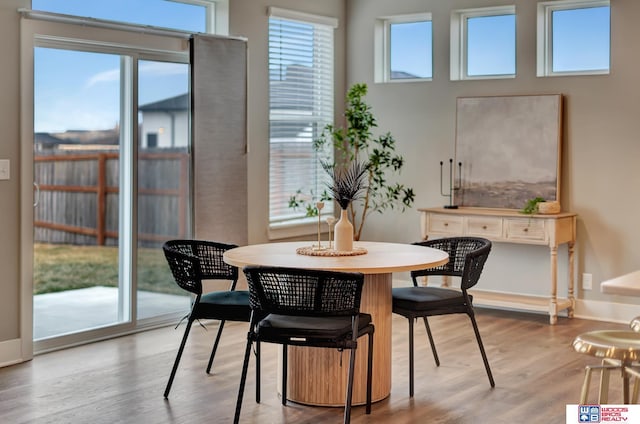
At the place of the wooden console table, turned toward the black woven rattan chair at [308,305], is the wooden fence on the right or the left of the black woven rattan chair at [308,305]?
right

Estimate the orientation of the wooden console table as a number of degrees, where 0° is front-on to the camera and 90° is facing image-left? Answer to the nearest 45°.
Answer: approximately 45°

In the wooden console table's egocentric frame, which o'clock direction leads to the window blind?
The window blind is roughly at 2 o'clock from the wooden console table.

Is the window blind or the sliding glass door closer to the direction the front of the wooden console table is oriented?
the sliding glass door

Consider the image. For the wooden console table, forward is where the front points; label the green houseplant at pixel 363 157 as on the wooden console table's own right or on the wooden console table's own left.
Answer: on the wooden console table's own right

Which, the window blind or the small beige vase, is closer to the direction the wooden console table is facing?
the small beige vase
